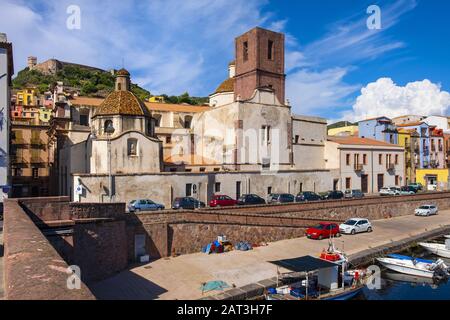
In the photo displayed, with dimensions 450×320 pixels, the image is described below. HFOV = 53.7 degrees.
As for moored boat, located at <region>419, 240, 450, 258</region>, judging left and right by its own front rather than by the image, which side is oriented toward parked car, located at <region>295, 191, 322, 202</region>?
front

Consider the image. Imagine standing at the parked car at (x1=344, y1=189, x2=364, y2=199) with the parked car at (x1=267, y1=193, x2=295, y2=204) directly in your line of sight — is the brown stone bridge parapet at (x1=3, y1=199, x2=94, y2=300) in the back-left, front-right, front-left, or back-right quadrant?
front-left

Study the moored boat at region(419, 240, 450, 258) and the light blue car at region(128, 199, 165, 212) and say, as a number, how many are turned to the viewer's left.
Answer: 1

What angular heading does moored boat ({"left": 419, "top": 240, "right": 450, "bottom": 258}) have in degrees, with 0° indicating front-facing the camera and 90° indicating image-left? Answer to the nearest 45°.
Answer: approximately 90°

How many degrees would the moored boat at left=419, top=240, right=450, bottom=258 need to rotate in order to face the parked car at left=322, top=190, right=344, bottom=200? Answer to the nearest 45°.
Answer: approximately 45° to its right

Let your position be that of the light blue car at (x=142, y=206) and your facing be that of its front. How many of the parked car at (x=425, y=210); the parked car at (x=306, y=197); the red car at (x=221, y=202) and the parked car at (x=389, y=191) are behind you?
0

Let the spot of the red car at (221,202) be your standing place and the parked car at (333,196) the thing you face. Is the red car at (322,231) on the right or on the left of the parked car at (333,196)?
right

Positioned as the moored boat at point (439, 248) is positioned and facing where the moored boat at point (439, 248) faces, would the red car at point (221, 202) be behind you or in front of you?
in front

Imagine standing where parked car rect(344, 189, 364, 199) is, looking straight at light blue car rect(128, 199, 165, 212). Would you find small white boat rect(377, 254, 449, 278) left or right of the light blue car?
left

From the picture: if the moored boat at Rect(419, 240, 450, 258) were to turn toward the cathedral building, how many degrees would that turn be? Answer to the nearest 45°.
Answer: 0° — it already faces it
